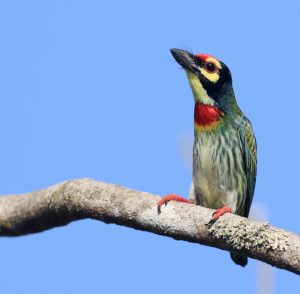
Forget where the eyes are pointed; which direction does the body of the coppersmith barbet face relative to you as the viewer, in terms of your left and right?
facing the viewer and to the left of the viewer
